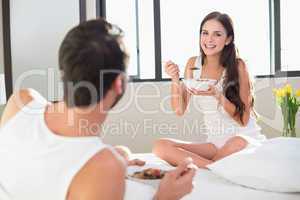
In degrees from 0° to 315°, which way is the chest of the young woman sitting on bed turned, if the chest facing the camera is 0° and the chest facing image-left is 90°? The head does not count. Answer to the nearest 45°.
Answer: approximately 45°

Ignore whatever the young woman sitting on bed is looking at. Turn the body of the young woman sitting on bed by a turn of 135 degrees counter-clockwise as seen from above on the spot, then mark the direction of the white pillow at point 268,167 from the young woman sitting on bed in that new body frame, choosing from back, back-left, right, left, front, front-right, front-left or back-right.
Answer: right
